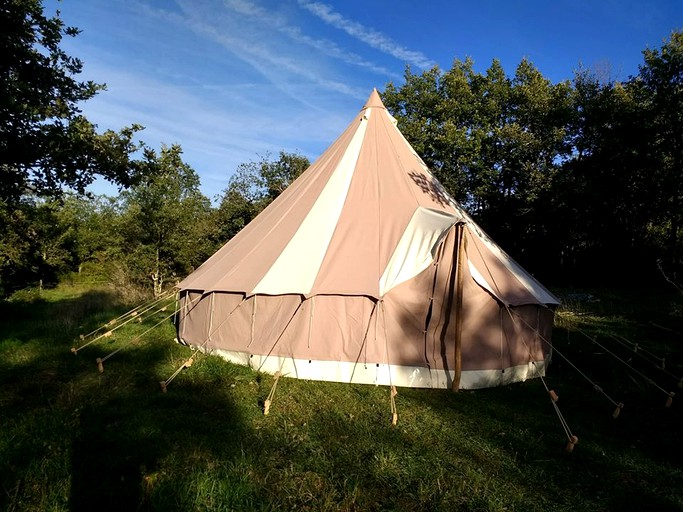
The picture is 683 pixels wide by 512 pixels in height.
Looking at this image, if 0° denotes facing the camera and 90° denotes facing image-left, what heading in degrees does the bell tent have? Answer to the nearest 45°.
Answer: approximately 315°

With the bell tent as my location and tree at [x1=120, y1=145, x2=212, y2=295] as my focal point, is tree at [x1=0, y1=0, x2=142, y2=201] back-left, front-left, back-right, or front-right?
front-left

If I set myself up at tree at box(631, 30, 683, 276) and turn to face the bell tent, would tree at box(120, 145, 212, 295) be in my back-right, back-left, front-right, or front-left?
front-right

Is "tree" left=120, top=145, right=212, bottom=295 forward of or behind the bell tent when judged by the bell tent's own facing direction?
behind

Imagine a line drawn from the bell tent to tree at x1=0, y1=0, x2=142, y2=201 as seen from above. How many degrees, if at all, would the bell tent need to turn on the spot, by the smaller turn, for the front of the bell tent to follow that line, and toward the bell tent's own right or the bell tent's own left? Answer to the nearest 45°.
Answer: approximately 135° to the bell tent's own right

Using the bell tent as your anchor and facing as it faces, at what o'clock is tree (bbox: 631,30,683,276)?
The tree is roughly at 9 o'clock from the bell tent.
